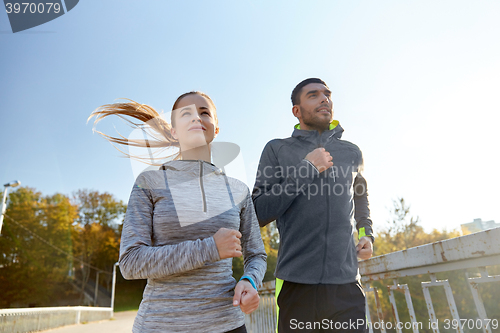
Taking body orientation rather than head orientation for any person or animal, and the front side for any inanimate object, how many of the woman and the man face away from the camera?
0

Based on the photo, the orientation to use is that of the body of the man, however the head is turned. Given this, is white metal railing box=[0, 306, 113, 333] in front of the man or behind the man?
behind

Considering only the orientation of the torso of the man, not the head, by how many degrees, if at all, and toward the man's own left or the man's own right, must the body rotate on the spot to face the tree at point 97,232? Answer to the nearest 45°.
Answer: approximately 180°

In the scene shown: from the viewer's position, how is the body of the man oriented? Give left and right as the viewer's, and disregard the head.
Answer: facing the viewer and to the right of the viewer

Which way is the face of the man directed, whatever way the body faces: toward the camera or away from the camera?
toward the camera

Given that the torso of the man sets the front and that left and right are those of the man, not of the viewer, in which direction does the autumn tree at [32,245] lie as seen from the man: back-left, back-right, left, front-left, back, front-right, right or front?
back

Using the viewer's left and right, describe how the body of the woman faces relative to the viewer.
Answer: facing the viewer

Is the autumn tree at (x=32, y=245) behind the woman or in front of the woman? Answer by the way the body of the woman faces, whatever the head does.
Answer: behind

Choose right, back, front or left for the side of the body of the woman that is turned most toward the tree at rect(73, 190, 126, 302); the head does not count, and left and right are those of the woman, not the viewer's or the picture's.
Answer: back

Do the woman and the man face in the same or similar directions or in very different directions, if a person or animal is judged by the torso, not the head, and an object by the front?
same or similar directions
